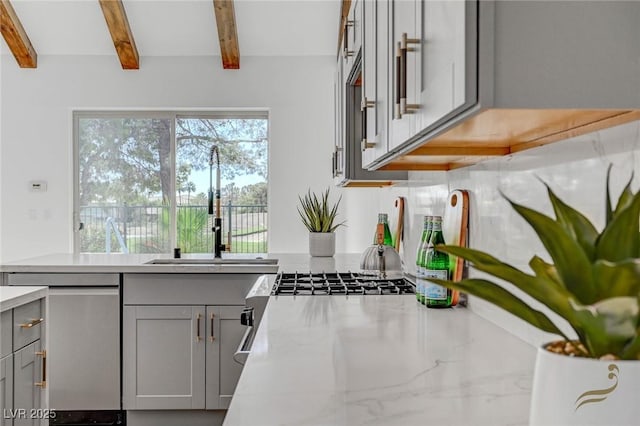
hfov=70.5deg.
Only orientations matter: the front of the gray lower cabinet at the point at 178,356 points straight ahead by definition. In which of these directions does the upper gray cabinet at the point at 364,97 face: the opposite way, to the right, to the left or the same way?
to the right

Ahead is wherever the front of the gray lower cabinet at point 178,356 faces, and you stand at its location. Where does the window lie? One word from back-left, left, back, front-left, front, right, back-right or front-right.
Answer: back

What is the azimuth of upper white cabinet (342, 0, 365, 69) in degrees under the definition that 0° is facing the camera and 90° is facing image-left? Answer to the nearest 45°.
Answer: approximately 90°

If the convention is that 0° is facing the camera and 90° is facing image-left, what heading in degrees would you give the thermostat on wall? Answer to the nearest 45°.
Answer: approximately 0°

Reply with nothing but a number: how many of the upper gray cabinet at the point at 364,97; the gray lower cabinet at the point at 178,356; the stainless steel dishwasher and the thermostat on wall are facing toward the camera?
3

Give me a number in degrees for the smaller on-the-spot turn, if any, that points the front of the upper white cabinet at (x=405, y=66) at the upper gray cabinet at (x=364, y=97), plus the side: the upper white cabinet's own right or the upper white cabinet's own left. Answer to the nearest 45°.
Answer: approximately 90° to the upper white cabinet's own right

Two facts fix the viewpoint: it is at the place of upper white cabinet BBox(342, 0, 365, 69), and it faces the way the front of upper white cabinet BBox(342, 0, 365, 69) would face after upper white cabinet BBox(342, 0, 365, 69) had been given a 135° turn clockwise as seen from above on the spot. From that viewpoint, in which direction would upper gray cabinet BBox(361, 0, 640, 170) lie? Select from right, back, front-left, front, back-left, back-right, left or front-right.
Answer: back-right

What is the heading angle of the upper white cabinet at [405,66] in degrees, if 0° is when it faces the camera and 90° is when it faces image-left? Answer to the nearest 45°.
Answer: approximately 90°

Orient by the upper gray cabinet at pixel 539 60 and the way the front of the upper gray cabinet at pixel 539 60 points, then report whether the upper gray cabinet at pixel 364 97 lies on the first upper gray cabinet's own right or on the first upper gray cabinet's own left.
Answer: on the first upper gray cabinet's own right

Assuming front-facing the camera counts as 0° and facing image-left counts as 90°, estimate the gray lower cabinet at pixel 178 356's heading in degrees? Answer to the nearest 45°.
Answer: approximately 0°

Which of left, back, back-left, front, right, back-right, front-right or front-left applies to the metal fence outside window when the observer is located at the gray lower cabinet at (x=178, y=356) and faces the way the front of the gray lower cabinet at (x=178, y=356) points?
back

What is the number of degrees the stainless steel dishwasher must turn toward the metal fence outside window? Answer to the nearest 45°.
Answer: approximately 180°

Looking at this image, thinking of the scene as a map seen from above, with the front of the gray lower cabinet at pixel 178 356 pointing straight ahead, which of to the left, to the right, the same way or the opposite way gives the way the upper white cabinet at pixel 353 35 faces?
to the right

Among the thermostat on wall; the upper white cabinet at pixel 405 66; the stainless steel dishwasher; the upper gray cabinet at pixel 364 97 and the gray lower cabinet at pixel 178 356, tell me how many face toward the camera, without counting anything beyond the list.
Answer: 3

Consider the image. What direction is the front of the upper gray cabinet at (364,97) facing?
to the viewer's left

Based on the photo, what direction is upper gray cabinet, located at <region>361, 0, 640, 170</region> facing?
to the viewer's left
